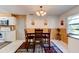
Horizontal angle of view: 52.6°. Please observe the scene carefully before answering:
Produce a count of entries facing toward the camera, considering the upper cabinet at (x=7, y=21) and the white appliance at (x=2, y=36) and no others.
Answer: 2

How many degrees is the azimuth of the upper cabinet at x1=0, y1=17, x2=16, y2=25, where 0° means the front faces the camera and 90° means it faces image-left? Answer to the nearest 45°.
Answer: approximately 0°

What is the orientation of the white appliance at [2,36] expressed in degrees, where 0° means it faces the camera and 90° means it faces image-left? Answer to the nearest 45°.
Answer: approximately 0°
